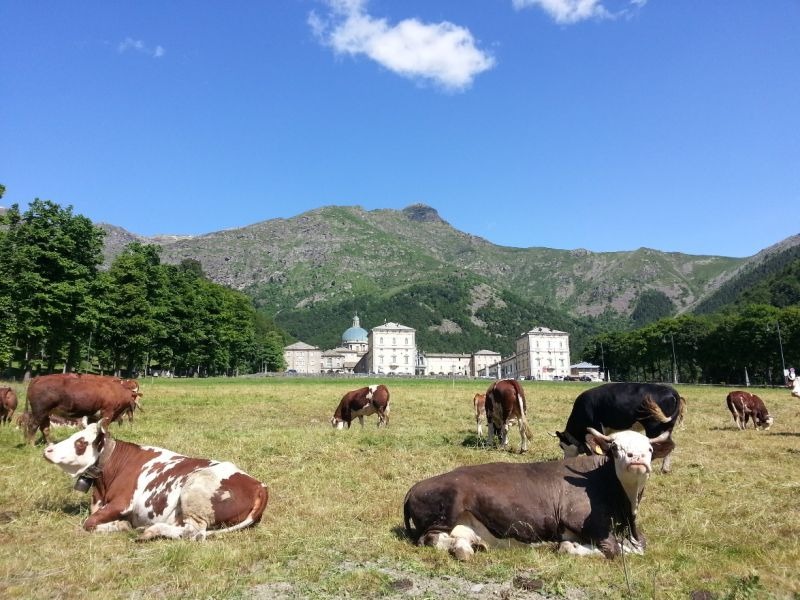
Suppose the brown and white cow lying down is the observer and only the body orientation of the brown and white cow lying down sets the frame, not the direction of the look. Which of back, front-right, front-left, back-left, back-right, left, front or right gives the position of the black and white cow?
back

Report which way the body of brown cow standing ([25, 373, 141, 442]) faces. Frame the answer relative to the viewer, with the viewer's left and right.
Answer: facing to the right of the viewer

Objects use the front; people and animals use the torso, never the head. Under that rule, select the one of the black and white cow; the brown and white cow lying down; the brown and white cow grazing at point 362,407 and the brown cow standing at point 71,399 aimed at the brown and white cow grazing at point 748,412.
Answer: the brown cow standing at point 71,399

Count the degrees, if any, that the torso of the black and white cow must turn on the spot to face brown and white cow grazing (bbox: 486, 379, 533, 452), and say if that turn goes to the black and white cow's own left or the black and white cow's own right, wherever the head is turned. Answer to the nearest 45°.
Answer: approximately 45° to the black and white cow's own right

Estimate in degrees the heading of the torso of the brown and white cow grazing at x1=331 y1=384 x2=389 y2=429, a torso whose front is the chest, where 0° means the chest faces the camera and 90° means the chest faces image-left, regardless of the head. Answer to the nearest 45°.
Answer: approximately 90°

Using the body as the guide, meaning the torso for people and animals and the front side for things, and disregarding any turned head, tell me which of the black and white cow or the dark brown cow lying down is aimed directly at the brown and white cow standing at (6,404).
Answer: the black and white cow

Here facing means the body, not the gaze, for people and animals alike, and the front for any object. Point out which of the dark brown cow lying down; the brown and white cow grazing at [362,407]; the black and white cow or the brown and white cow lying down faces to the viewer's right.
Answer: the dark brown cow lying down

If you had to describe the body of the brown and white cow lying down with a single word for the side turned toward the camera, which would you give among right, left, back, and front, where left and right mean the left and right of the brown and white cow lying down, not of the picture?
left

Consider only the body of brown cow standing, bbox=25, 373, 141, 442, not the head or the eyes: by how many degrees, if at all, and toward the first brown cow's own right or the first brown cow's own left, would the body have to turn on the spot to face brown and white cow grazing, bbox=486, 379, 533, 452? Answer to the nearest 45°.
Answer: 0° — it already faces it

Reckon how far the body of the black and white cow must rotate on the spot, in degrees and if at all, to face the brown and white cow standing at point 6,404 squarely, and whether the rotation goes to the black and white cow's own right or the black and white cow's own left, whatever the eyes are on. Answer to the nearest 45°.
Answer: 0° — it already faces it

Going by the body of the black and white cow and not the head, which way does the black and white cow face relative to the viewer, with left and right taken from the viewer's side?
facing to the left of the viewer

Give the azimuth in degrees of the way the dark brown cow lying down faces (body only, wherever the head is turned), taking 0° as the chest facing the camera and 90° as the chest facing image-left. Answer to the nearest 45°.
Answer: approximately 270°
